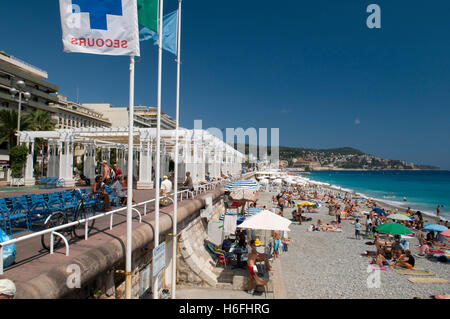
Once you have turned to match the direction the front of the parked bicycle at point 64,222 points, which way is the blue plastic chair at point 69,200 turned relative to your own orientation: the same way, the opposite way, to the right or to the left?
to the right

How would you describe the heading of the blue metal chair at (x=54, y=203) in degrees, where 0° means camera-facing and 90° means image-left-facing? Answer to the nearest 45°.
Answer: approximately 315°

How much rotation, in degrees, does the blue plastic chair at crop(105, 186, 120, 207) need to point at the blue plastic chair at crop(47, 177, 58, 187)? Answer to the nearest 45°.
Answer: approximately 135° to its left

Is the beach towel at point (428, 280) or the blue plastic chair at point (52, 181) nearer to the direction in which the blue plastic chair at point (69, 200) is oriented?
the beach towel

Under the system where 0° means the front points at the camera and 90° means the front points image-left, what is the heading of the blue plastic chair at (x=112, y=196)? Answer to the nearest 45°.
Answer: approximately 315°

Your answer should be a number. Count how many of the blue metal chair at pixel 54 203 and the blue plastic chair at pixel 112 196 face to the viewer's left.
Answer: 0
